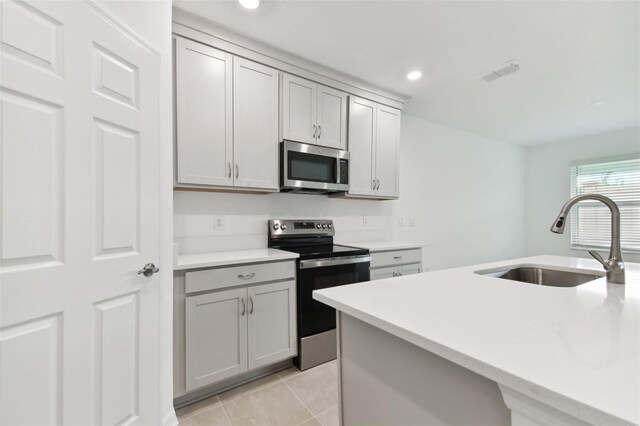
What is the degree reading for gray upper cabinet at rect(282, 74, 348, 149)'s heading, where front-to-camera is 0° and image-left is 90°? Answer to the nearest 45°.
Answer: approximately 315°

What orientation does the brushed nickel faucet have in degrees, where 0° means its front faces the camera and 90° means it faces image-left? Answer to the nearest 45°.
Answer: approximately 90°

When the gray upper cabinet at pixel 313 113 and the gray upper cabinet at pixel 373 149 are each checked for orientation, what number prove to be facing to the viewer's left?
0

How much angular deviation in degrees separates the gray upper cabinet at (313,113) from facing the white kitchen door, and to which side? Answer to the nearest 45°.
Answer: approximately 90° to its right

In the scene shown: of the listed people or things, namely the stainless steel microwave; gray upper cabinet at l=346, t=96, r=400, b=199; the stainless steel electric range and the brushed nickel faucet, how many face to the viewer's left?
1

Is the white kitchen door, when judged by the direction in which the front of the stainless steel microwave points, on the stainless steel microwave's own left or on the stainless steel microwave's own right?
on the stainless steel microwave's own right

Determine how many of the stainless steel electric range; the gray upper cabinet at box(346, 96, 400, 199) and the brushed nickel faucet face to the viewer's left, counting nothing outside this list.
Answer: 1

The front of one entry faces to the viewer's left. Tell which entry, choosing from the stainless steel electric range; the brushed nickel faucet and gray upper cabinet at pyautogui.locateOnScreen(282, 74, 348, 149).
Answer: the brushed nickel faucet

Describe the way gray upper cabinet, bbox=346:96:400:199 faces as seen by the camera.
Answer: facing the viewer and to the right of the viewer

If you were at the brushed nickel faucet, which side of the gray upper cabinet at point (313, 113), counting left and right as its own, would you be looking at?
front
